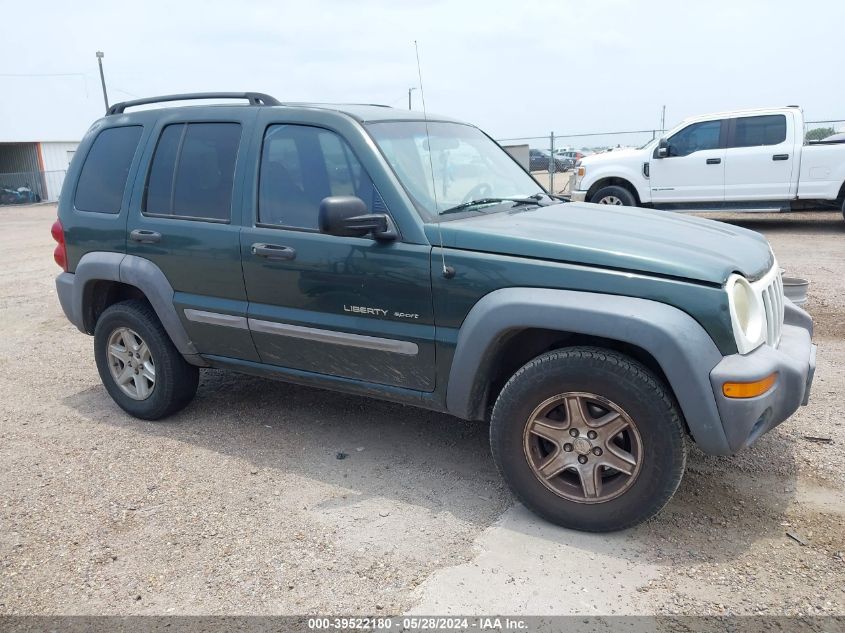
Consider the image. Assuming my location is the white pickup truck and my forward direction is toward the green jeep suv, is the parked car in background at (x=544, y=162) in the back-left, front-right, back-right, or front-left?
back-right

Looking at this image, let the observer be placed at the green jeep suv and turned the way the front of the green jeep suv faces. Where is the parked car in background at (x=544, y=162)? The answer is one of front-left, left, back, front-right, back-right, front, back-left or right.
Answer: back-left

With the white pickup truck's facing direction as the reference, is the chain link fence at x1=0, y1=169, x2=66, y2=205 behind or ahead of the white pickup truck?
ahead

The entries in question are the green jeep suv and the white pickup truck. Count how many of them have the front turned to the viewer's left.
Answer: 1

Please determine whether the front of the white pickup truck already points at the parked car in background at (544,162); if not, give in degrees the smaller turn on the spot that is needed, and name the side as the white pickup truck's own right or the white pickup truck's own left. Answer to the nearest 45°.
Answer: approximately 45° to the white pickup truck's own right

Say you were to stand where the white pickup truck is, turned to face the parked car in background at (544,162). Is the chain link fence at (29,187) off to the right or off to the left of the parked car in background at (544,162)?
left

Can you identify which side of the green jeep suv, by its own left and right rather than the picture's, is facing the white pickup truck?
left

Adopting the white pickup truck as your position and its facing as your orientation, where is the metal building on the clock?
The metal building is roughly at 1 o'clock from the white pickup truck.

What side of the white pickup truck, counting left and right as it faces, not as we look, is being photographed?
left

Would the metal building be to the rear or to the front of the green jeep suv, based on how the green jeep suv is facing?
to the rear

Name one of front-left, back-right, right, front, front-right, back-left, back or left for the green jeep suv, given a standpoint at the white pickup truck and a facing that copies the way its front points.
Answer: left
